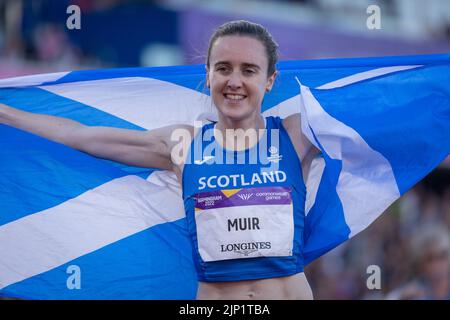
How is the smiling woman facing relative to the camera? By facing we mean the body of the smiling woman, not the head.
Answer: toward the camera

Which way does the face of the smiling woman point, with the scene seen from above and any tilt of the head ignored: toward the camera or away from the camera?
toward the camera
